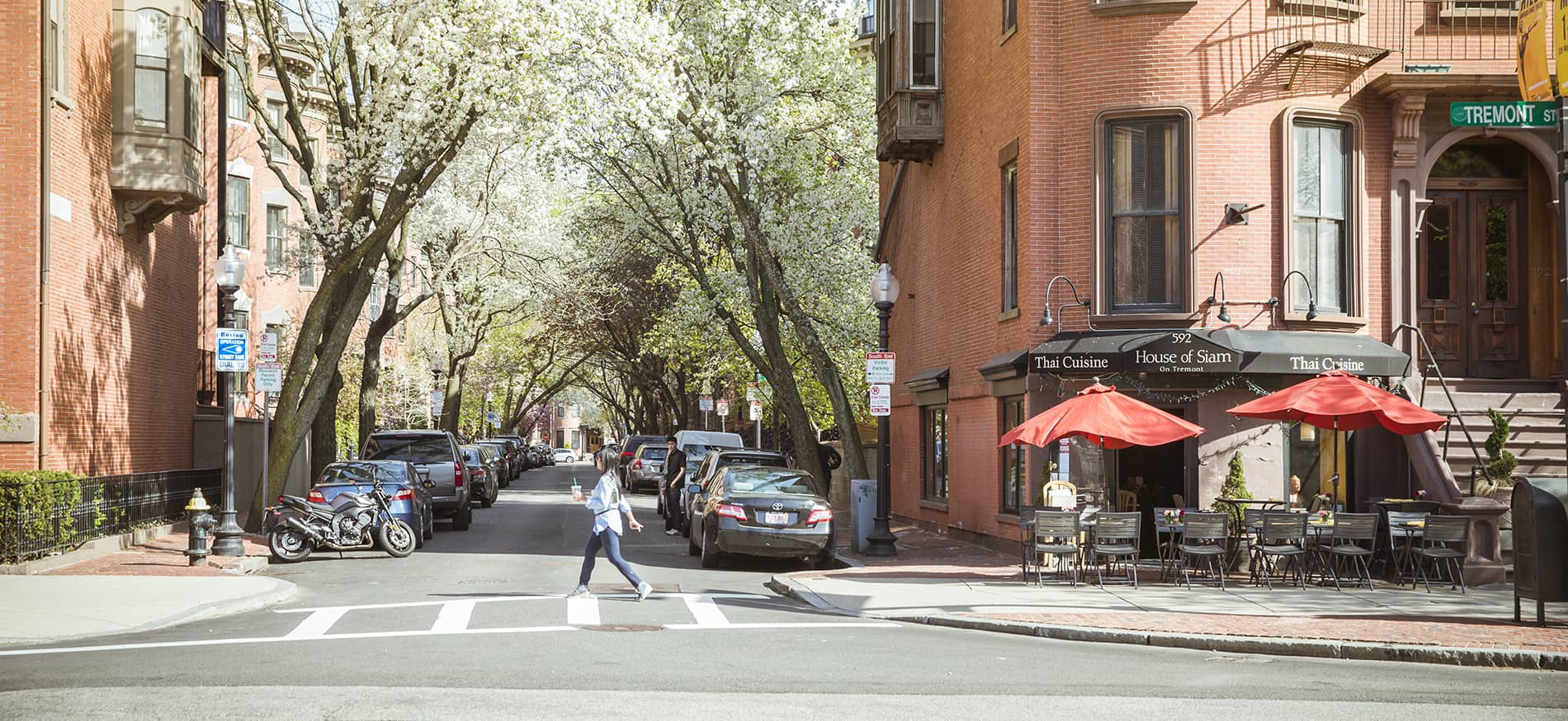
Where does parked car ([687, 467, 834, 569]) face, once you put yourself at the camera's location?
facing away from the viewer

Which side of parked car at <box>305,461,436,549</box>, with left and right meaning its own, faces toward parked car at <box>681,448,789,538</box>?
right

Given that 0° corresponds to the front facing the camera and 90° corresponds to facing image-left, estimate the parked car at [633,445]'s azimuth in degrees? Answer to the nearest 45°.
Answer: approximately 180°

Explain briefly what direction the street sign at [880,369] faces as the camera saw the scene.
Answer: facing the viewer

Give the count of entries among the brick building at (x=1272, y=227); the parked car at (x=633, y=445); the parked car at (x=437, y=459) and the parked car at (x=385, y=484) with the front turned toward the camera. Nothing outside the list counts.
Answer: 1

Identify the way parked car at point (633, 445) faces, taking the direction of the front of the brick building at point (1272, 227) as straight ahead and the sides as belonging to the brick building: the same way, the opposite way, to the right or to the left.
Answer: the opposite way

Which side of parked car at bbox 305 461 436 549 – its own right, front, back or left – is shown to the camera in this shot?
back

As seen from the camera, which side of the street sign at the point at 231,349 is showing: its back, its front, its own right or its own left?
front

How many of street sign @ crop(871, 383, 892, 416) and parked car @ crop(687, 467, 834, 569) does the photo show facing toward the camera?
1

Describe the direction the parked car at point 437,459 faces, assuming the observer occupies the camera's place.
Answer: facing away from the viewer

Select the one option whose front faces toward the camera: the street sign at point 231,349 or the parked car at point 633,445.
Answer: the street sign

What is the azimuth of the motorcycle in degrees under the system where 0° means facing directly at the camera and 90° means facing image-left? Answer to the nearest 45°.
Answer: approximately 270°

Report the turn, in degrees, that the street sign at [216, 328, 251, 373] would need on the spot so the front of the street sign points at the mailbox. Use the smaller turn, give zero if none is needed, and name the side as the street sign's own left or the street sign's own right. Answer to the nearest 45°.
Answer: approximately 45° to the street sign's own left

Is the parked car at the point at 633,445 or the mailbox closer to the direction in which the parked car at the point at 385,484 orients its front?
the parked car

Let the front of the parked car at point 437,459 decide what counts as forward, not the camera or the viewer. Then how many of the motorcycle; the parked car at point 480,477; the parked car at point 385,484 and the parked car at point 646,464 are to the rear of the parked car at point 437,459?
2

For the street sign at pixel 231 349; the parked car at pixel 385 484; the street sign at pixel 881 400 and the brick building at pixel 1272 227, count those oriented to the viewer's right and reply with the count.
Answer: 0

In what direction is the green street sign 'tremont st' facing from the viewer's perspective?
toward the camera

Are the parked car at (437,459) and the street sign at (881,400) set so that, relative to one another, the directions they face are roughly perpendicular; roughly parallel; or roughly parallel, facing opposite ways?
roughly parallel, facing opposite ways

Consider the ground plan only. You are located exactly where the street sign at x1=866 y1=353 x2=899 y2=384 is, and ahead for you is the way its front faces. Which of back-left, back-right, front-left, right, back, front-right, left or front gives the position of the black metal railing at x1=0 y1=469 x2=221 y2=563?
right
